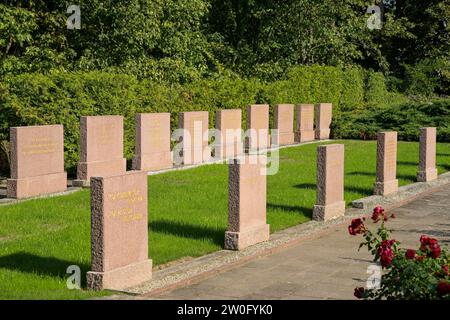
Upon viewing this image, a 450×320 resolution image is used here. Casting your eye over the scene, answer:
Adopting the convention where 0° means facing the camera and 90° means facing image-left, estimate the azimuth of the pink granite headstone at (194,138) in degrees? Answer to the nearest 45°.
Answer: approximately 315°

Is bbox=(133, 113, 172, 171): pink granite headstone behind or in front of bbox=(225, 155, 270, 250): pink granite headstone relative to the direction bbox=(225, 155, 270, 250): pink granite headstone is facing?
behind

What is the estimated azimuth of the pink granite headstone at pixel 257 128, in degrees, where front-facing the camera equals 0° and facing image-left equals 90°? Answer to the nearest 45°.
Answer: approximately 315°

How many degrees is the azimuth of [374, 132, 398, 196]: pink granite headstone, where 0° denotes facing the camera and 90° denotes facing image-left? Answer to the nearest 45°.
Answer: approximately 315°

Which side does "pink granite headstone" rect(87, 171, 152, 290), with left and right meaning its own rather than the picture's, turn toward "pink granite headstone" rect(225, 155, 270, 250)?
left
